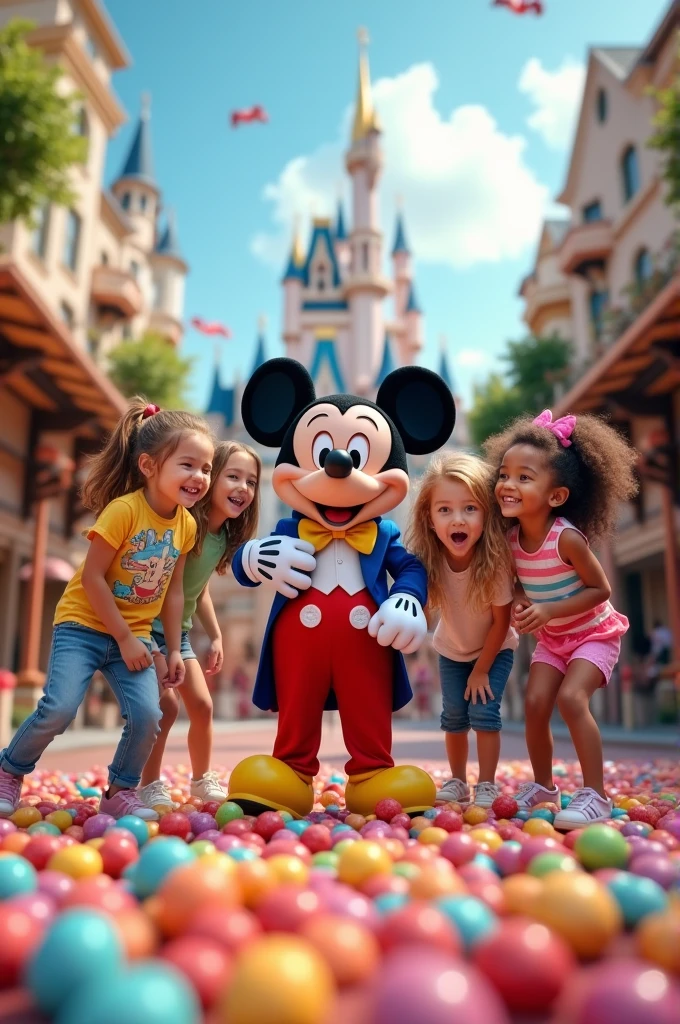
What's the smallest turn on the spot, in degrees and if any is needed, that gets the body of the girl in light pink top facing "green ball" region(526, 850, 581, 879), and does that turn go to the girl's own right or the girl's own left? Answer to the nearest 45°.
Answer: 0° — they already face it

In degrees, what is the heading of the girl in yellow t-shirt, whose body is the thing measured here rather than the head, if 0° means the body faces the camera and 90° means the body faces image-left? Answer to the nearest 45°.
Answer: approximately 315°

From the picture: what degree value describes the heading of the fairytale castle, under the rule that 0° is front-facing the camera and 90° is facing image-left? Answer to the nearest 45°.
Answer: approximately 0°

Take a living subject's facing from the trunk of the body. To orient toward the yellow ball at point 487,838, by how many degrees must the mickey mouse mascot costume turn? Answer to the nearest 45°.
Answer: approximately 45° to its left

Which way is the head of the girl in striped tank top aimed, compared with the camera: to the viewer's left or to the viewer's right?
to the viewer's left

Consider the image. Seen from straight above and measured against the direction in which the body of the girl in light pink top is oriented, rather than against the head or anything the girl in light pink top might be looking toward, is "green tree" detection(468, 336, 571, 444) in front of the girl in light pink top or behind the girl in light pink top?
behind
